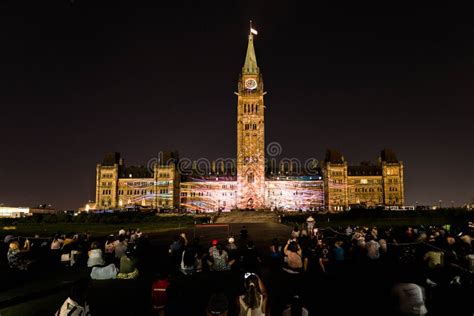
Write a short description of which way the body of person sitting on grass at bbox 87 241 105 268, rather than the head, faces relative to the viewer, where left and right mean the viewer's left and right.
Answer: facing away from the viewer

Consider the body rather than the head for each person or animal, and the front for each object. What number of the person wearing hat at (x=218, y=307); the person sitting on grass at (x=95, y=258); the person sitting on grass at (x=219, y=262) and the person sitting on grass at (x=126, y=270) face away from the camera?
4

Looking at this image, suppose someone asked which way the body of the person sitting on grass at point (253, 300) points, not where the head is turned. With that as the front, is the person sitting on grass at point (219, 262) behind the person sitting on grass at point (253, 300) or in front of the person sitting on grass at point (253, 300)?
in front

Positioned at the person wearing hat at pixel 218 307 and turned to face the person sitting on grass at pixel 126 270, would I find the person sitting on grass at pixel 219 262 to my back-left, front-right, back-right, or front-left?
front-right

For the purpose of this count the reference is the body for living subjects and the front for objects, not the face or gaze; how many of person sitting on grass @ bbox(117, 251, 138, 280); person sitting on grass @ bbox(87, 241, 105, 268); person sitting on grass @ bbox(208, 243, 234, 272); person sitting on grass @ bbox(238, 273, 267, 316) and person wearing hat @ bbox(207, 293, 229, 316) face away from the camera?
5

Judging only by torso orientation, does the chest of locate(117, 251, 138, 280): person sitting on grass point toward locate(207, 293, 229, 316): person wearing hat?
no

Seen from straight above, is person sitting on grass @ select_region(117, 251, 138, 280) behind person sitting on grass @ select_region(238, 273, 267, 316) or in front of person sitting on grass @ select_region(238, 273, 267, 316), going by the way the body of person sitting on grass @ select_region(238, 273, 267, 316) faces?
in front

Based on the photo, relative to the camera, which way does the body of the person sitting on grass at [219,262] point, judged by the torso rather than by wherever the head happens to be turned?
away from the camera

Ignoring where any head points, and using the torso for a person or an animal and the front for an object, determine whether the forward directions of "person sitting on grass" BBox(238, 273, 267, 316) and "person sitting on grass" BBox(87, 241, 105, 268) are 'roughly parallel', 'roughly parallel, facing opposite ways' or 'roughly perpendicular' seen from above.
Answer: roughly parallel

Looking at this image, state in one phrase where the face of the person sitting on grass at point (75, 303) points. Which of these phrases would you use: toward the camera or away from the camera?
away from the camera

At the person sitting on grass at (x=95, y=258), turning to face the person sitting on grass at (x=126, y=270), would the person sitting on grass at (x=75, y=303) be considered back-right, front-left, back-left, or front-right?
front-right

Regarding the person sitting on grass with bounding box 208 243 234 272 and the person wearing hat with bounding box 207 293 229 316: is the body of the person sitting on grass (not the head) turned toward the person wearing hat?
no

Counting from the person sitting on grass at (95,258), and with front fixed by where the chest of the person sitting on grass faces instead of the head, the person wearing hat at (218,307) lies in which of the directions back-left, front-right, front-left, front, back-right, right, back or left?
back

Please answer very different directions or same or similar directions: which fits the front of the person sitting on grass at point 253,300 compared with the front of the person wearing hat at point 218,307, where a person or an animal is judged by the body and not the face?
same or similar directions

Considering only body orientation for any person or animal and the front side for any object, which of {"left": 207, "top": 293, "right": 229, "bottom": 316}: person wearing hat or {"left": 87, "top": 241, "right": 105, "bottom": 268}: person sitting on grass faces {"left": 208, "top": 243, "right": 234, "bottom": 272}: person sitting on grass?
the person wearing hat

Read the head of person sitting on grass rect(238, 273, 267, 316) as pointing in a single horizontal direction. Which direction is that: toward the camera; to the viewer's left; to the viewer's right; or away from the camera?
away from the camera

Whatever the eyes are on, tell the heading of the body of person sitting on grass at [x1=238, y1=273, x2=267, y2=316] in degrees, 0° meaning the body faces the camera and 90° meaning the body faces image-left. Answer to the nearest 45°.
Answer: approximately 180°

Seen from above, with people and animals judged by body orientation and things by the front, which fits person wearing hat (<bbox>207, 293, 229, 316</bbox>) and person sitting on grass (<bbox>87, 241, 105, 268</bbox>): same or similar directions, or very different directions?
same or similar directions

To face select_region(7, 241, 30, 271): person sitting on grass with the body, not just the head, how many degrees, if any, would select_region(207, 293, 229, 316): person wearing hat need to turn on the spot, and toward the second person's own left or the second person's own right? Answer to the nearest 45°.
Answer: approximately 45° to the second person's own left

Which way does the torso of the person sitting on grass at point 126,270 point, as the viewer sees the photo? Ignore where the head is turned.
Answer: away from the camera

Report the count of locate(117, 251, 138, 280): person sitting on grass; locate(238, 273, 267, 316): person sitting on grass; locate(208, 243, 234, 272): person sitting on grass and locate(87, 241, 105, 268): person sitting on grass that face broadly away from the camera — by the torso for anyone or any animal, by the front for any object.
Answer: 4

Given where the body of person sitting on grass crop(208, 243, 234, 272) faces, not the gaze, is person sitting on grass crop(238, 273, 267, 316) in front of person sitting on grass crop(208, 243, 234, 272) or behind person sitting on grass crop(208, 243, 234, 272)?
behind
